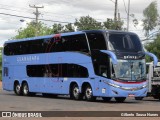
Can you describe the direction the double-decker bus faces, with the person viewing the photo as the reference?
facing the viewer and to the right of the viewer
